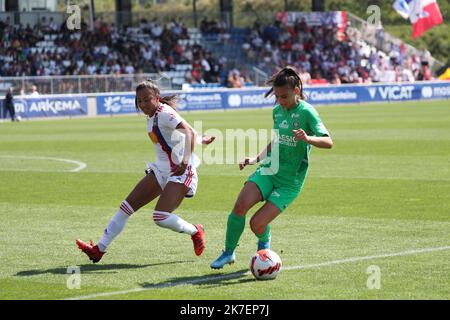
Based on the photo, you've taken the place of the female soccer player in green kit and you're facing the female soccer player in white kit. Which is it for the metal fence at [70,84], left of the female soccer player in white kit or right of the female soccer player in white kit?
right

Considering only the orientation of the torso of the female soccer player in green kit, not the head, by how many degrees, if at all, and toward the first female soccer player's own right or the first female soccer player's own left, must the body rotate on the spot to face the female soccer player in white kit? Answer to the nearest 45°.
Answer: approximately 90° to the first female soccer player's own right

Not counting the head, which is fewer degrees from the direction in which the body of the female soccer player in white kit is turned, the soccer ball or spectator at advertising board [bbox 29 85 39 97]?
the soccer ball

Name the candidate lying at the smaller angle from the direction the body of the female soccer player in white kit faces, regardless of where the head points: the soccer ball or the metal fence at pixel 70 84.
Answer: the soccer ball

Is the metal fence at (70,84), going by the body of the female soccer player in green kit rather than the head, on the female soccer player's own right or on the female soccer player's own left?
on the female soccer player's own right

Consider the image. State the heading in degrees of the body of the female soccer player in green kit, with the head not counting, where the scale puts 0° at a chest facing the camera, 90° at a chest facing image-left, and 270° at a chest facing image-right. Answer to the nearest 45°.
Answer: approximately 45°
